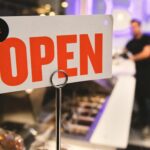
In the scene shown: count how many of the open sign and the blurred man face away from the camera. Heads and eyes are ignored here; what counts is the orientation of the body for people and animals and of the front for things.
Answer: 0

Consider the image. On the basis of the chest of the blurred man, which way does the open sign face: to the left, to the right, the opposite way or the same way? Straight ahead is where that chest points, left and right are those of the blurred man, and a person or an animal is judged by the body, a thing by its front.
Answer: to the left

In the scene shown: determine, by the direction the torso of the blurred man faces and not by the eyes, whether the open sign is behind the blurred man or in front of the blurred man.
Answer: in front

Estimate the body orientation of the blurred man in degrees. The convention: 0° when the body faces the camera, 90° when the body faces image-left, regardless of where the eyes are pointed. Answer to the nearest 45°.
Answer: approximately 45°
